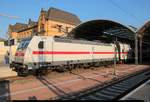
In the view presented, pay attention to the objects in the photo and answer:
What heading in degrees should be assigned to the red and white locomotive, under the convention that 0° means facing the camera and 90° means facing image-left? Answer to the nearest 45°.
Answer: approximately 45°
